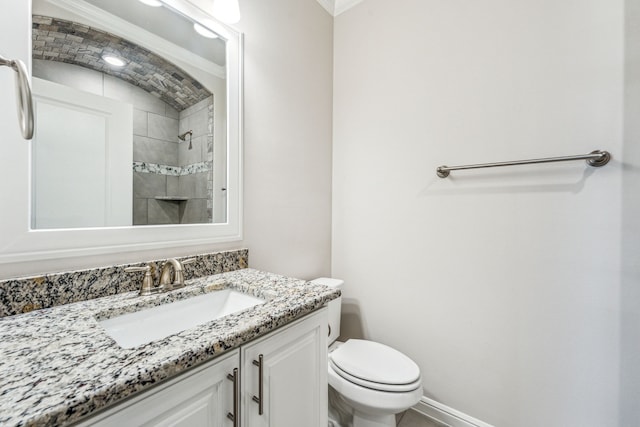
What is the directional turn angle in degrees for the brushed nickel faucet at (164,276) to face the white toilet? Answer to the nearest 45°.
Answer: approximately 45° to its left

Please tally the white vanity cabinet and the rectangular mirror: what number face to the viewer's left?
0

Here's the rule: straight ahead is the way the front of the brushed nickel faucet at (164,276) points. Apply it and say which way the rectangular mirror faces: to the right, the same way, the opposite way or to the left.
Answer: the same way

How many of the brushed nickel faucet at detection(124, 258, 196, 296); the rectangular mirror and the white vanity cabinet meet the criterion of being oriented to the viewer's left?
0

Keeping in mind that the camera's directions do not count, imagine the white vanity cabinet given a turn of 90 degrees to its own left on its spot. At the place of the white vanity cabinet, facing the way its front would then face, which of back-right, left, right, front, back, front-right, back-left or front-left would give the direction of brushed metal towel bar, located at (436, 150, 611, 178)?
front-right

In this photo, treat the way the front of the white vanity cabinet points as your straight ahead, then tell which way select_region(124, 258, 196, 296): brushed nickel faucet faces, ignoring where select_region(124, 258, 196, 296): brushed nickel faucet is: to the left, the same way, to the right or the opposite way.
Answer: the same way

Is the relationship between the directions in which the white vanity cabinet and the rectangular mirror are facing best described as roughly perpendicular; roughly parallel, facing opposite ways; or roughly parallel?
roughly parallel

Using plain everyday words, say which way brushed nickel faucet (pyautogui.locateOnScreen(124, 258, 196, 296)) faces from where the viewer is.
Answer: facing the viewer and to the right of the viewer
